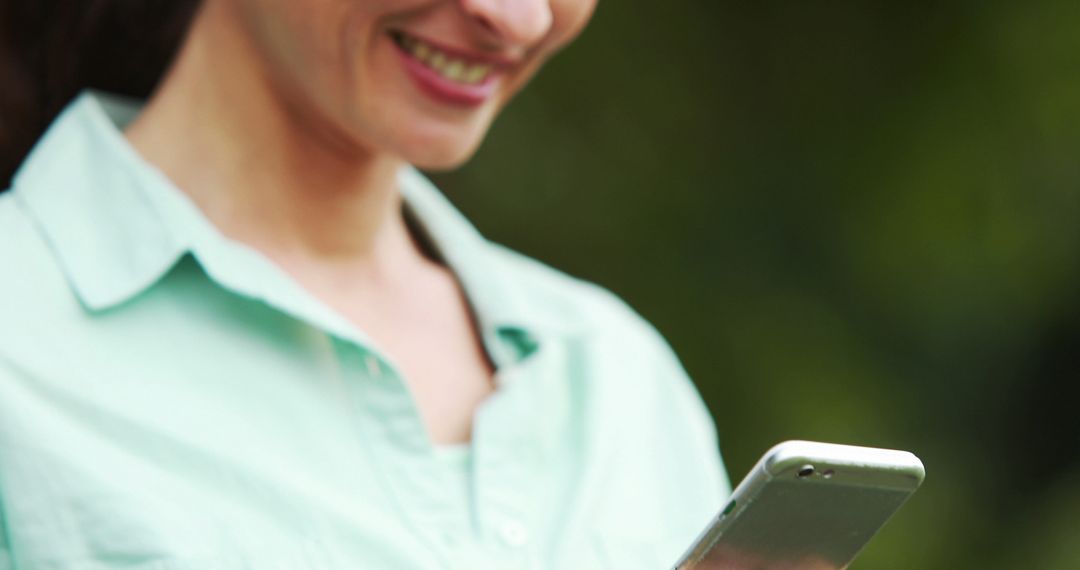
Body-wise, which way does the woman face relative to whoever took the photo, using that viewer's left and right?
facing the viewer and to the right of the viewer

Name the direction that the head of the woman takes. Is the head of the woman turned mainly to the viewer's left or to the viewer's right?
to the viewer's right
